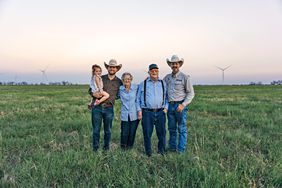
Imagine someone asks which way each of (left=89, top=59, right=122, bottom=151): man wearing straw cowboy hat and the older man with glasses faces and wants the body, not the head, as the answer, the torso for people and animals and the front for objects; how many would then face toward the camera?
2

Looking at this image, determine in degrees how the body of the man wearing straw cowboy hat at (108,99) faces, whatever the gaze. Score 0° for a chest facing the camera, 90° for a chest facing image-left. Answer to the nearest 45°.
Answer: approximately 0°

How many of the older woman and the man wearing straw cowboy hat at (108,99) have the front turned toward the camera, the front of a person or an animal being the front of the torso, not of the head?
2

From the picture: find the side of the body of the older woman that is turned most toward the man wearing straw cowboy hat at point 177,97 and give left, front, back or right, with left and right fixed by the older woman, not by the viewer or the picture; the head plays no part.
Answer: left

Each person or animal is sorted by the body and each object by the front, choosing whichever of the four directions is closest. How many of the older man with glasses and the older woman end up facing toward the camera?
2

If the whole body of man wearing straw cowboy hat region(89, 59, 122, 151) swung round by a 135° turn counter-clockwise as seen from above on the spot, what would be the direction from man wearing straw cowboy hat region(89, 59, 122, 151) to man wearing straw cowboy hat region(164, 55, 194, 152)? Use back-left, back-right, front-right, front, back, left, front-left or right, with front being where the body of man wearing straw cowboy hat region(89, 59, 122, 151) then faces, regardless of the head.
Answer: front-right
